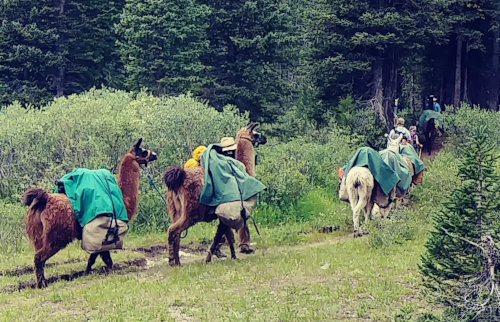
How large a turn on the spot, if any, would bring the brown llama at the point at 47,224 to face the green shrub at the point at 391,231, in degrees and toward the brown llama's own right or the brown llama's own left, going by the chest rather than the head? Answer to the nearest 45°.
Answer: approximately 45° to the brown llama's own right

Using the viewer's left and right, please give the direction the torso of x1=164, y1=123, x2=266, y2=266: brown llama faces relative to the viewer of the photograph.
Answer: facing away from the viewer and to the right of the viewer

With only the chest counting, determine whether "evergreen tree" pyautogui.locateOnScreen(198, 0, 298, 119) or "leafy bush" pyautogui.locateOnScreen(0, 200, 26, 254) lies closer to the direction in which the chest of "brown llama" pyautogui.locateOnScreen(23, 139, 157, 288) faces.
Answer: the evergreen tree

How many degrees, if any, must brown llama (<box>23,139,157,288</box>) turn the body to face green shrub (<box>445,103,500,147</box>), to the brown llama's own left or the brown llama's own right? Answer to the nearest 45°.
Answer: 0° — it already faces it

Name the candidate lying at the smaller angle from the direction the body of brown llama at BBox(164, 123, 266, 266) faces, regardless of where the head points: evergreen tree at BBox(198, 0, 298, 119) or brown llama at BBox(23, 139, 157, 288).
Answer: the evergreen tree

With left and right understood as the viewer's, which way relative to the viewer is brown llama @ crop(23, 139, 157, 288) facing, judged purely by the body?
facing away from the viewer and to the right of the viewer

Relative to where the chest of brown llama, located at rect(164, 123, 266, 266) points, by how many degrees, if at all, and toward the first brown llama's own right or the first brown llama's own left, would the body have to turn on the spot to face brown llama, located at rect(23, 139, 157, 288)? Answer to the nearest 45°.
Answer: approximately 180°
